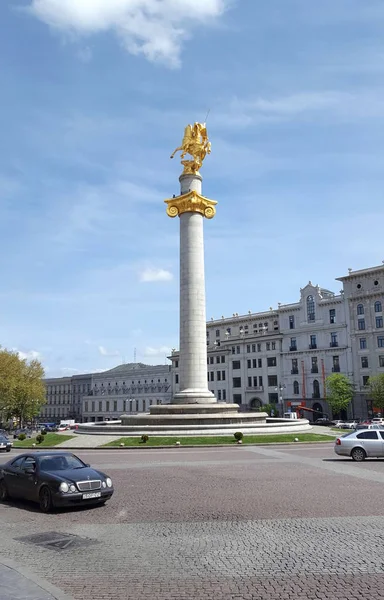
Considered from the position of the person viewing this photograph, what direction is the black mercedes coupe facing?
facing the viewer and to the right of the viewer

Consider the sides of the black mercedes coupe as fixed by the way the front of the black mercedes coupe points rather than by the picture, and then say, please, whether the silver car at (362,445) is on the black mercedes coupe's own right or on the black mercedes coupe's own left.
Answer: on the black mercedes coupe's own left

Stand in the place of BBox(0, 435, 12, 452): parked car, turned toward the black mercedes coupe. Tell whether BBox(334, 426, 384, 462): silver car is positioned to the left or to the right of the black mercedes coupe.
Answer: left

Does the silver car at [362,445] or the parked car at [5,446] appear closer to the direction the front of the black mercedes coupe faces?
the silver car
